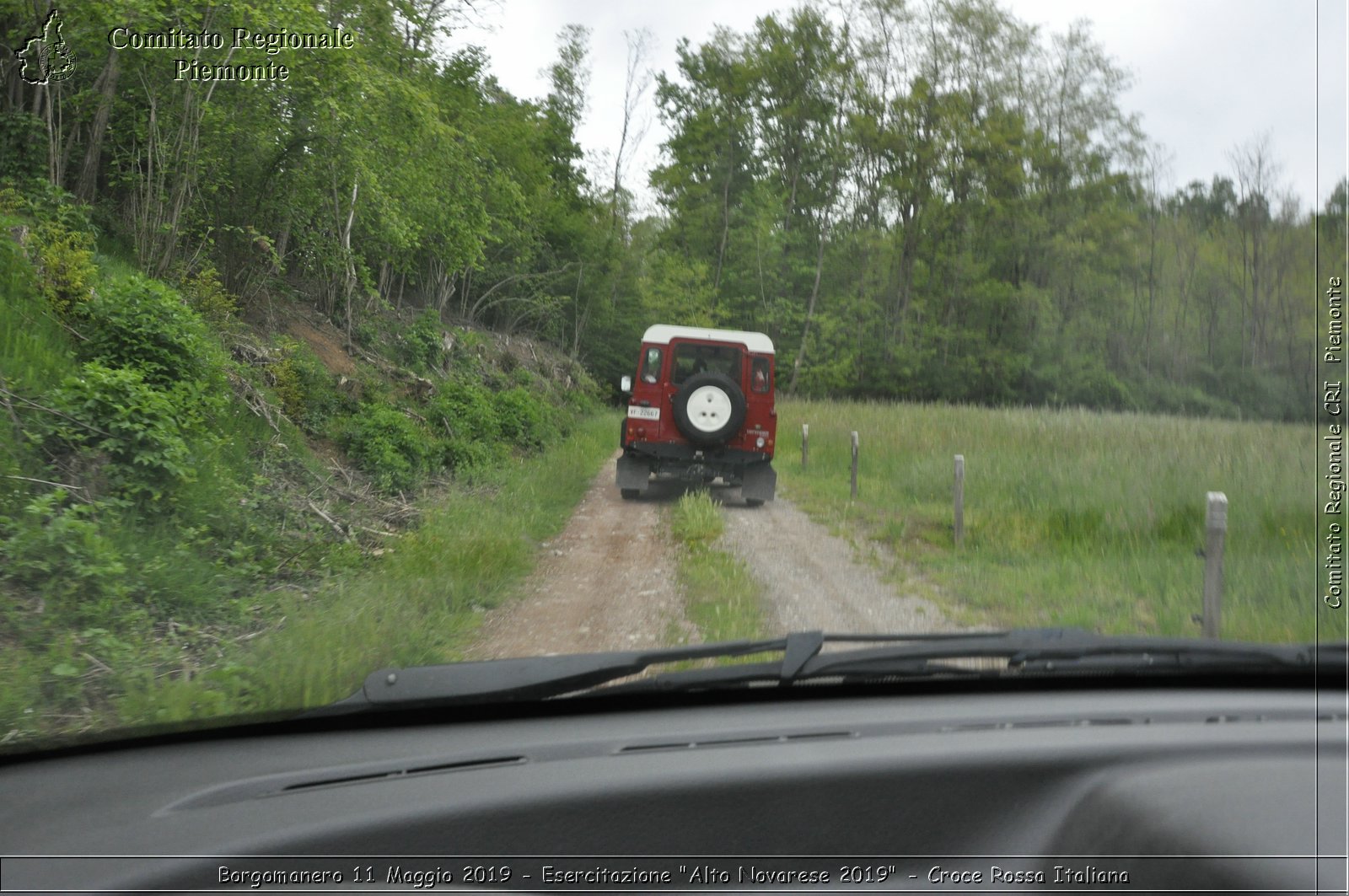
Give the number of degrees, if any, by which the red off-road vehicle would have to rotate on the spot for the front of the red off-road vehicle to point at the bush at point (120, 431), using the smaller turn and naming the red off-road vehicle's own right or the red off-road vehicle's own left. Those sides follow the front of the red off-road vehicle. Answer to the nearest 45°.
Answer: approximately 135° to the red off-road vehicle's own left

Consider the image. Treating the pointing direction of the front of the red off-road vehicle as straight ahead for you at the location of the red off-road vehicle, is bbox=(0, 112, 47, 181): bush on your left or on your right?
on your left

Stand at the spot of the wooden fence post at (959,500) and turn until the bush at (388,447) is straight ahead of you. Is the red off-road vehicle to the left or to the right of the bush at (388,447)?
right

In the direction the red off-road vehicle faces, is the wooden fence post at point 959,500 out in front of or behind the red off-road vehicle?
behind

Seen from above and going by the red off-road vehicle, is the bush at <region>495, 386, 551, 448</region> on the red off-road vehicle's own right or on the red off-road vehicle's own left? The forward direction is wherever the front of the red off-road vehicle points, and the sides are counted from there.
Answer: on the red off-road vehicle's own left

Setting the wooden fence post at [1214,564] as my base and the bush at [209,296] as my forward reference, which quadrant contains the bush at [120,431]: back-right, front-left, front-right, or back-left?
front-left

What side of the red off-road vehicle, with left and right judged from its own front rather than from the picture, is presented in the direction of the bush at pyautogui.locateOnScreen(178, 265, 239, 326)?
left

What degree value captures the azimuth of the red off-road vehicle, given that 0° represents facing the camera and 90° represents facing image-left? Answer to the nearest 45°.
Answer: approximately 180°
